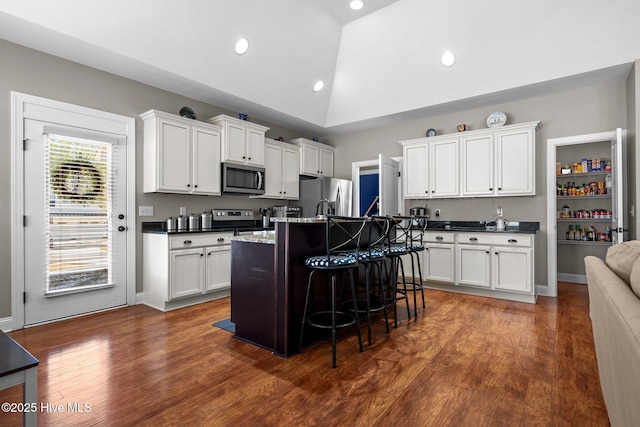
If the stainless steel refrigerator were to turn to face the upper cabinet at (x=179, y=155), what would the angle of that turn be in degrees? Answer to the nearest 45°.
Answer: approximately 90° to its right

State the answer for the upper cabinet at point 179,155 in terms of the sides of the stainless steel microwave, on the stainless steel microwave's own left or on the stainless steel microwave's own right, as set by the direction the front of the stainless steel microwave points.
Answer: on the stainless steel microwave's own right

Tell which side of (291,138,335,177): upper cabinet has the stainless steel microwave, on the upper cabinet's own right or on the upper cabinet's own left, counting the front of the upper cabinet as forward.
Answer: on the upper cabinet's own right

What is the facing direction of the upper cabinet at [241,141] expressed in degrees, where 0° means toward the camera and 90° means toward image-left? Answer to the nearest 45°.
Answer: approximately 315°

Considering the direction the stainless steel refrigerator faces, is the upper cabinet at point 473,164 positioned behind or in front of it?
in front

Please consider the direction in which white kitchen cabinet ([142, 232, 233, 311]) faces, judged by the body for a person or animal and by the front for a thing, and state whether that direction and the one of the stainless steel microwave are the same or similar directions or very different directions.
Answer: same or similar directions

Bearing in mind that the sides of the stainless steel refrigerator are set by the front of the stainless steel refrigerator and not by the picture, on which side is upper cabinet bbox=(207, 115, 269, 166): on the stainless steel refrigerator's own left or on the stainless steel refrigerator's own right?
on the stainless steel refrigerator's own right

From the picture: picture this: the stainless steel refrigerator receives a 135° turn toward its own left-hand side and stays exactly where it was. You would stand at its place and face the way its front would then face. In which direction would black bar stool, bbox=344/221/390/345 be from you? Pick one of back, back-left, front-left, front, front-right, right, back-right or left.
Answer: back

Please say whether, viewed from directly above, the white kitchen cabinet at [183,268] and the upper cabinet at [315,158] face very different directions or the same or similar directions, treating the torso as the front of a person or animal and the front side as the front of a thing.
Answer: same or similar directions

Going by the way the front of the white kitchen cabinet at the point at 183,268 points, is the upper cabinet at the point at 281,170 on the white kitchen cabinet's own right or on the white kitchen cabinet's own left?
on the white kitchen cabinet's own left

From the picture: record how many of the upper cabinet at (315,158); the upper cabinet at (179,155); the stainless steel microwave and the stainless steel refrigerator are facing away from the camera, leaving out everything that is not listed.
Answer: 0

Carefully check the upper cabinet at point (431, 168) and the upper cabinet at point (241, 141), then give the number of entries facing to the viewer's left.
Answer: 0

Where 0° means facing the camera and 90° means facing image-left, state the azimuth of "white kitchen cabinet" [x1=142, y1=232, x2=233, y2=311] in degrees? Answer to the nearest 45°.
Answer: approximately 315°

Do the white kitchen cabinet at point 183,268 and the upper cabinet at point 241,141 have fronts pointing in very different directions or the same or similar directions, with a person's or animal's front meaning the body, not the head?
same or similar directions

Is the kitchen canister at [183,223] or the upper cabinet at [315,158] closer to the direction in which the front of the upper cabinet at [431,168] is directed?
the kitchen canister

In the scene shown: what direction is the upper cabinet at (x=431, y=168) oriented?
toward the camera

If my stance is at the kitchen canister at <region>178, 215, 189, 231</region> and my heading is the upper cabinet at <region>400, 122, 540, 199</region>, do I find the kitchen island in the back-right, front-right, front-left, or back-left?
front-right
